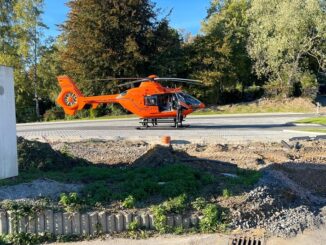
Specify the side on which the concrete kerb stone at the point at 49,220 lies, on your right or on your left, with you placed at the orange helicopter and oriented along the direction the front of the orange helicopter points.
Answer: on your right

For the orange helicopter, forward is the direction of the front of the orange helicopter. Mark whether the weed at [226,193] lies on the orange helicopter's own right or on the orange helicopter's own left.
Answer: on the orange helicopter's own right

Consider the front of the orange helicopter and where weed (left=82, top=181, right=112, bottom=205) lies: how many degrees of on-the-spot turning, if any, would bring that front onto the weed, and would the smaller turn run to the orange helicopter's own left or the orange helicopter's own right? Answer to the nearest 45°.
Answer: approximately 90° to the orange helicopter's own right

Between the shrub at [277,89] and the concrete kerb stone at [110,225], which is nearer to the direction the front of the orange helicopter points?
the shrub

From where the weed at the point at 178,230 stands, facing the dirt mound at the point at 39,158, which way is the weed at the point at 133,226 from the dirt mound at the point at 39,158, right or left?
left

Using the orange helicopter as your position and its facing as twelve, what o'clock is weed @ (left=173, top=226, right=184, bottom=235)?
The weed is roughly at 3 o'clock from the orange helicopter.

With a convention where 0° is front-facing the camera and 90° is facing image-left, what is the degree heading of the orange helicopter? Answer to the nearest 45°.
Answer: approximately 270°

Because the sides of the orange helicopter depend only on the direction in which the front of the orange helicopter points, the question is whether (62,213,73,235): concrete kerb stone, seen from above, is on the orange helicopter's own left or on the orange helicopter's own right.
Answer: on the orange helicopter's own right
